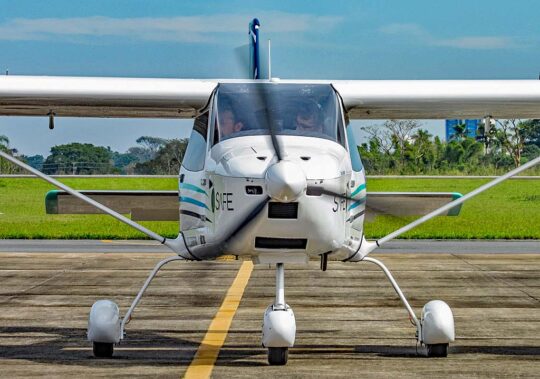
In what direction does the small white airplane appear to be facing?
toward the camera

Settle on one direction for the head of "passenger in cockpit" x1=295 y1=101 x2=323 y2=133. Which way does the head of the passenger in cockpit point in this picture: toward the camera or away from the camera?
toward the camera

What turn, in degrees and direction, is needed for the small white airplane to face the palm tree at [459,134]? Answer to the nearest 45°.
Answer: approximately 180°
